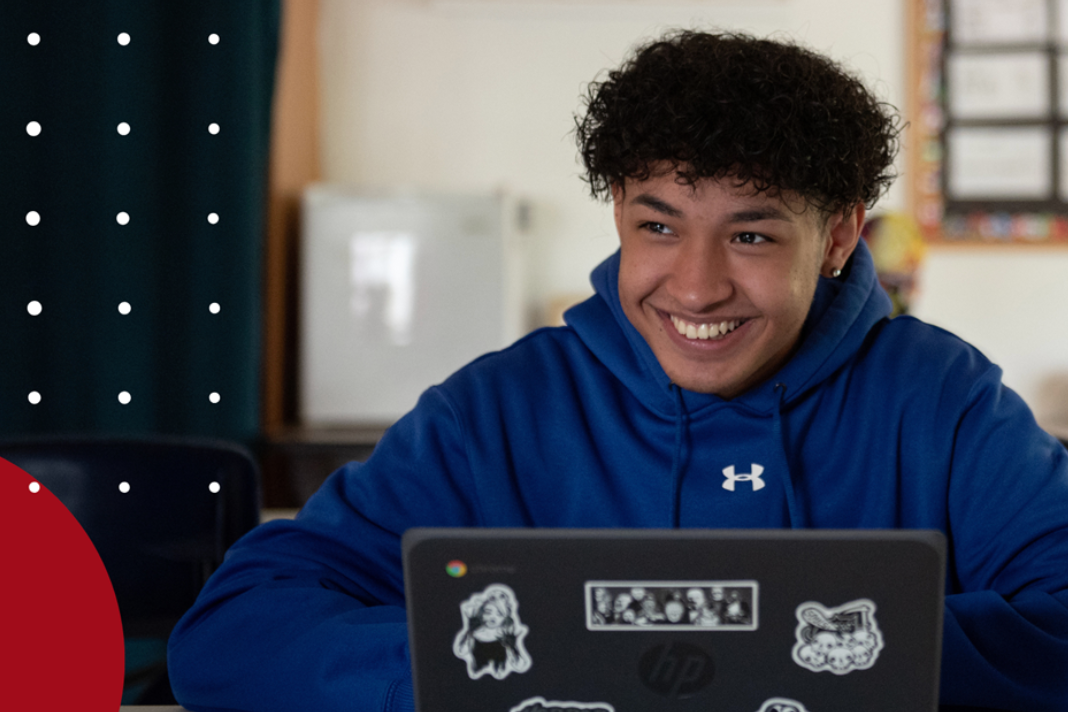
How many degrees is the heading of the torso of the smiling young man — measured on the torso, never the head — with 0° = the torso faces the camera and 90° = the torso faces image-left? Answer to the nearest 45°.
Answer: approximately 0°

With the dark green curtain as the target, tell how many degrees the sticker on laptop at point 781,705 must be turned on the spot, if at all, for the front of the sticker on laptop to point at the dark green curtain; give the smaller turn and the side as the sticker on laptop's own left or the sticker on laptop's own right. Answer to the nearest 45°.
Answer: approximately 135° to the sticker on laptop's own right

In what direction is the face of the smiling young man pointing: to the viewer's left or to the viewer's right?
to the viewer's left

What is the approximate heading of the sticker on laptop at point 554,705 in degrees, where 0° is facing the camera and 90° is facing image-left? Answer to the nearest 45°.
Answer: approximately 0°
